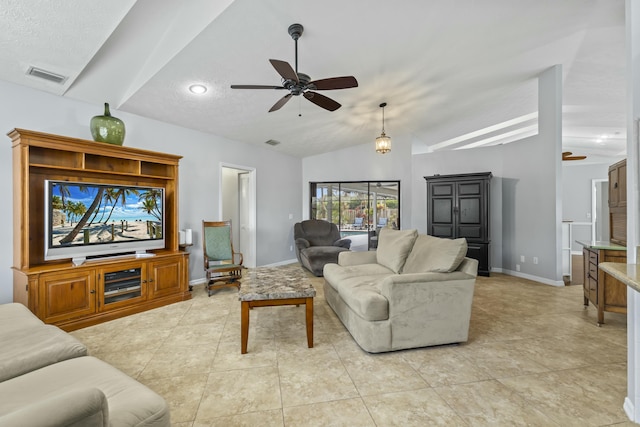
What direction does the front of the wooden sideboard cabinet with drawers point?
to the viewer's left

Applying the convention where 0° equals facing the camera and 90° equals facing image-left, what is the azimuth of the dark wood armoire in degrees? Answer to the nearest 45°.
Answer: approximately 0°

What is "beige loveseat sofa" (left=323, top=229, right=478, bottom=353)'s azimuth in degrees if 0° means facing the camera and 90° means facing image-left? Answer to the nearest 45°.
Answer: approximately 45°

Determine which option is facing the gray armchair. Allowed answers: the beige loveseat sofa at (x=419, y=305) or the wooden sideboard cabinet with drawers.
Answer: the wooden sideboard cabinet with drawers

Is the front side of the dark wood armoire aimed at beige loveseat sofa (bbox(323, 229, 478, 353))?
yes

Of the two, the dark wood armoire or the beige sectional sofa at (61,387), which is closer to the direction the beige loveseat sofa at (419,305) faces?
the beige sectional sofa

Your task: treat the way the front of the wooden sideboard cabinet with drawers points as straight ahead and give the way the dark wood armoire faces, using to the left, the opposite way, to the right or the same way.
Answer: to the left
